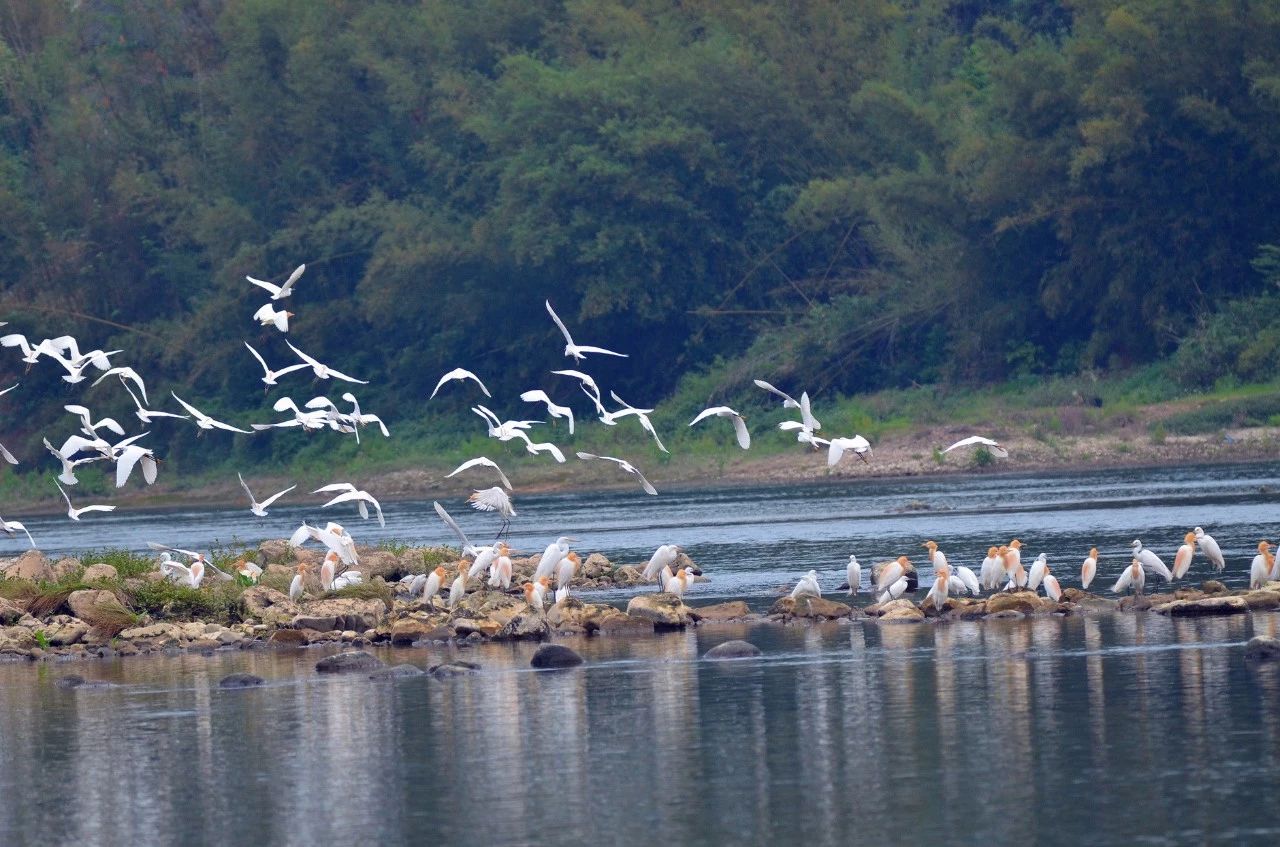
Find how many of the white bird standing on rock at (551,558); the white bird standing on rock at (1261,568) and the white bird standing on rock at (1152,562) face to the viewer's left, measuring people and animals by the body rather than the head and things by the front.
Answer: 1

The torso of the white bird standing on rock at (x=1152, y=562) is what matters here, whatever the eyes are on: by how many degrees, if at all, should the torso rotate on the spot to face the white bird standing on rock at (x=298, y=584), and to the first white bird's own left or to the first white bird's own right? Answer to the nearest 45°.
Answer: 0° — it already faces it

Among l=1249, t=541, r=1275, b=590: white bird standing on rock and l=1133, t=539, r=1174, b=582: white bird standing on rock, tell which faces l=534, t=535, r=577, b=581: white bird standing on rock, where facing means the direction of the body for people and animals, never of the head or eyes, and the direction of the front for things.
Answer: l=1133, t=539, r=1174, b=582: white bird standing on rock

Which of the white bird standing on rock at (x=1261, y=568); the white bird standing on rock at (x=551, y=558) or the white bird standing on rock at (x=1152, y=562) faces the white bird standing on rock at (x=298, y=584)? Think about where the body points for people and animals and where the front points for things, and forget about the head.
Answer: the white bird standing on rock at (x=1152, y=562)

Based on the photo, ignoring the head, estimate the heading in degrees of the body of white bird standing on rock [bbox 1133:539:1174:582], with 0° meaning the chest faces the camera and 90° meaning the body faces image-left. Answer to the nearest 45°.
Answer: approximately 90°

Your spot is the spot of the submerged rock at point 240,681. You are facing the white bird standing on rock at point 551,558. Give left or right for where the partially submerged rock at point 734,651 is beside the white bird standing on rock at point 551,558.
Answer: right

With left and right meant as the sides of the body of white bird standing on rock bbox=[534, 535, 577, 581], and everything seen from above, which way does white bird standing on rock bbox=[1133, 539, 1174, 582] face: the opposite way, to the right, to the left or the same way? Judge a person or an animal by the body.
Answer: the opposite way

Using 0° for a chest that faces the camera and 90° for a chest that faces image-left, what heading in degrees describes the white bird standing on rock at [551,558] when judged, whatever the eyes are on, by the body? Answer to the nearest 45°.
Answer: approximately 270°
